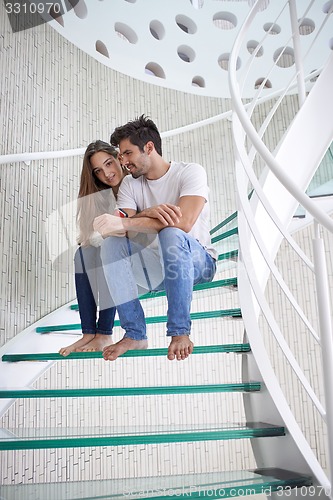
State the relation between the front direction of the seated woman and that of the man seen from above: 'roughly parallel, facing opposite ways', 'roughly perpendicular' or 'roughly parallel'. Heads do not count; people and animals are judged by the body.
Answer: roughly parallel

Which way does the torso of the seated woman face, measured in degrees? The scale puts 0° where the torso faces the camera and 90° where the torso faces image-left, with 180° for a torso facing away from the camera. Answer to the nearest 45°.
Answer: approximately 45°

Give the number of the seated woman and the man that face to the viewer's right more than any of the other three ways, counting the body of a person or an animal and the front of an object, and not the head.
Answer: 0

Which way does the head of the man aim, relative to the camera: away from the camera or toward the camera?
toward the camera

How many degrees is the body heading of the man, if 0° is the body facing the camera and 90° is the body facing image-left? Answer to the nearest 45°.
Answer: approximately 45°
